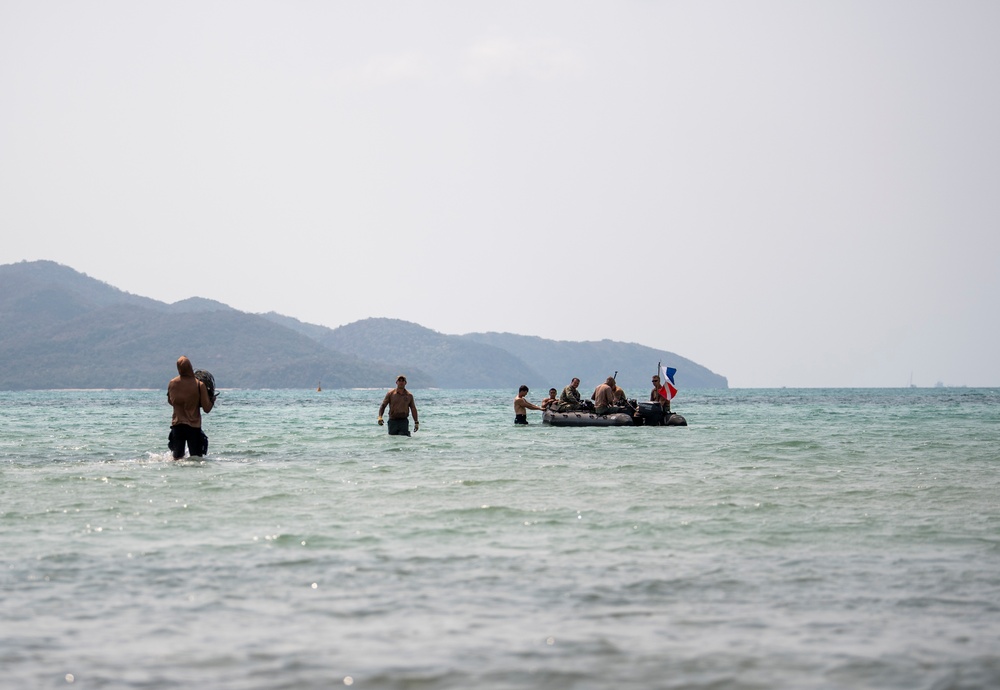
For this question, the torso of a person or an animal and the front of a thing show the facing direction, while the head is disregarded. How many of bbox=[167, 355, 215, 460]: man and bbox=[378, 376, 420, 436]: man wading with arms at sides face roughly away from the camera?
1

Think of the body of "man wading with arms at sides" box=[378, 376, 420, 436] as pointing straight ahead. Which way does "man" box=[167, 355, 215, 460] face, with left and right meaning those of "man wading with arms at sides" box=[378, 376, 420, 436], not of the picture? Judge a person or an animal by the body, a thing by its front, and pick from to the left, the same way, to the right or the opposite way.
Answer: the opposite way

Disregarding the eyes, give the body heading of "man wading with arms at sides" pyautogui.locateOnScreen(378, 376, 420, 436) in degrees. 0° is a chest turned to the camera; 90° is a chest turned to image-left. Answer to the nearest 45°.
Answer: approximately 0°

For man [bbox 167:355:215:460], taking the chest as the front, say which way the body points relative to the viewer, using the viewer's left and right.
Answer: facing away from the viewer

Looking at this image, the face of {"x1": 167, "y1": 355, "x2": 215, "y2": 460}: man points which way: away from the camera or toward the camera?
away from the camera

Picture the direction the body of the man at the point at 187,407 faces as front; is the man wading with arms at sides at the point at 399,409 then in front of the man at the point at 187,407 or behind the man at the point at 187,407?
in front

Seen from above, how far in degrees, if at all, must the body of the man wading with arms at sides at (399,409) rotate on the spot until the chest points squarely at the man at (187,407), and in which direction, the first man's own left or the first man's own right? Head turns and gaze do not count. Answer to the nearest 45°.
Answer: approximately 45° to the first man's own right
